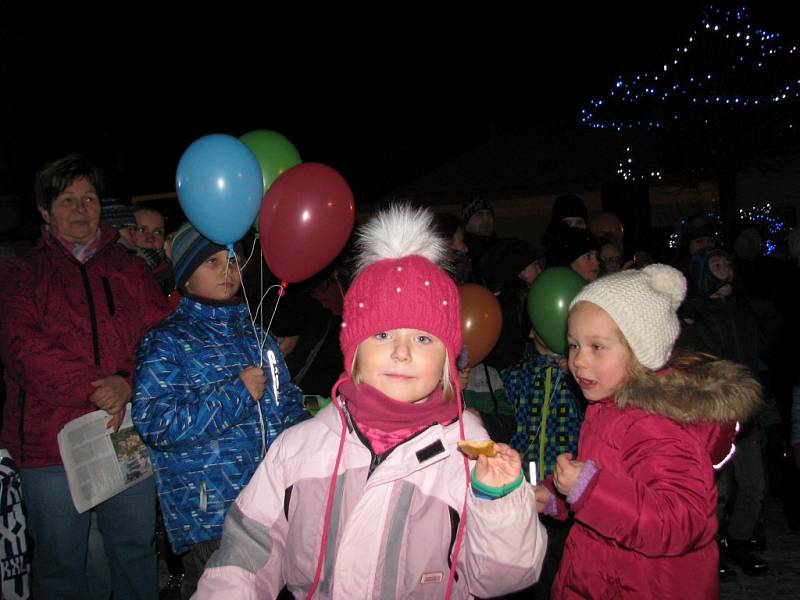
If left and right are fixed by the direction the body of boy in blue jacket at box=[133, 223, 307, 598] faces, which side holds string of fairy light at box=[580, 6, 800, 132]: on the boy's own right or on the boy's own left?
on the boy's own left

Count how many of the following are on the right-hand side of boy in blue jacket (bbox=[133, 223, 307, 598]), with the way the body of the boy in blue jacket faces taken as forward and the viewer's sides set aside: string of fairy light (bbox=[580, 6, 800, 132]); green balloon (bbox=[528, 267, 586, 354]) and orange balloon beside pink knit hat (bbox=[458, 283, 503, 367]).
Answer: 0

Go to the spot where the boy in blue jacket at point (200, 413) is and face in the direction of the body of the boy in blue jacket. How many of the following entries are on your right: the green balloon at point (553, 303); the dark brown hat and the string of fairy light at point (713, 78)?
0

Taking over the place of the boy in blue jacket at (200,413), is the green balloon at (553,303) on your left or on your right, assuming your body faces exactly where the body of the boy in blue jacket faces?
on your left

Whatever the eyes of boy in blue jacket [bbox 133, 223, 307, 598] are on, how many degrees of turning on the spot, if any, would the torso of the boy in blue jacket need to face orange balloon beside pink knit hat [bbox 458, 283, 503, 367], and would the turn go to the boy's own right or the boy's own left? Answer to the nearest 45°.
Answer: approximately 90° to the boy's own left

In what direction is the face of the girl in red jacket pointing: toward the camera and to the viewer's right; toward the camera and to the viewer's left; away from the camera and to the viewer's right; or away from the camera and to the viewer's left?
toward the camera and to the viewer's left

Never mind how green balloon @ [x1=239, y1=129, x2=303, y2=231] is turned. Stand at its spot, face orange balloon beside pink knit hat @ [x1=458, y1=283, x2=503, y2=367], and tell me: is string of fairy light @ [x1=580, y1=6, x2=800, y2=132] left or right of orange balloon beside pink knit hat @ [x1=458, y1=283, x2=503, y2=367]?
left

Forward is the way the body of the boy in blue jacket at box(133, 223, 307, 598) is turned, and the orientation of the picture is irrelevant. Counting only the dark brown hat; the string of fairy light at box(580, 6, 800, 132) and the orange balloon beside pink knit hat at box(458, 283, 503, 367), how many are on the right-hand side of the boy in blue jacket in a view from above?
0

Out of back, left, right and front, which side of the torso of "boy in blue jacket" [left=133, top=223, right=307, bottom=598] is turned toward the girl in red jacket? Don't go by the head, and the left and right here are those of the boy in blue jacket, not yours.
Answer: front
